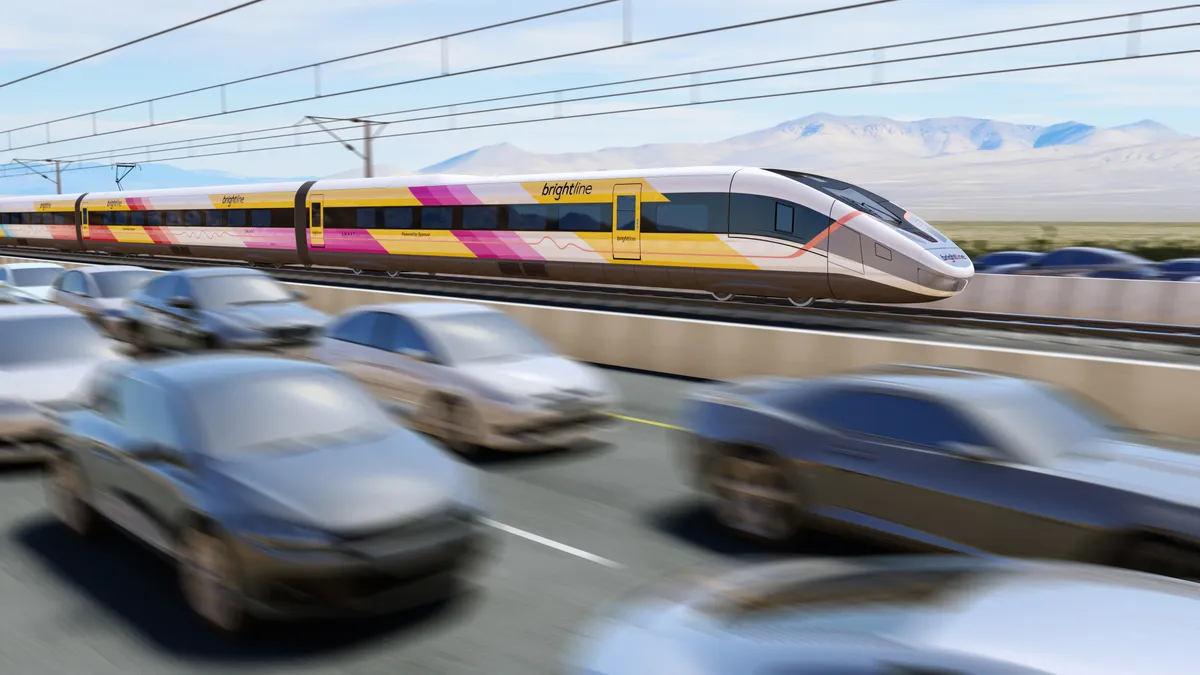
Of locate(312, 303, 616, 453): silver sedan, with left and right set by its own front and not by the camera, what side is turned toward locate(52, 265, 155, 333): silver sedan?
back

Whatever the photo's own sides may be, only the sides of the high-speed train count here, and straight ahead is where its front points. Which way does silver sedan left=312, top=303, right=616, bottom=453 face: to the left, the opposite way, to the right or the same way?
the same way

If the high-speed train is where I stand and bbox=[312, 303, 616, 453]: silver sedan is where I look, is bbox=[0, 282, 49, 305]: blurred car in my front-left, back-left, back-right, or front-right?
front-right

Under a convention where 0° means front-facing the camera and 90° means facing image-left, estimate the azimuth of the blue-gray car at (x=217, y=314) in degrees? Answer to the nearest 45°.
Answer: approximately 315°

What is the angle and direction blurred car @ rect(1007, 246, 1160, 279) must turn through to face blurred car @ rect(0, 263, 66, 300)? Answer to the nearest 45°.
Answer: approximately 45° to its left

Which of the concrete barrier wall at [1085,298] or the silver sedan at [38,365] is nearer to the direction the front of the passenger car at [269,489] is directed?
the concrete barrier wall

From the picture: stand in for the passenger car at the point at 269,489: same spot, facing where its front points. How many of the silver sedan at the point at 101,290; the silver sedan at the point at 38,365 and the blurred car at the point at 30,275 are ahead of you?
0

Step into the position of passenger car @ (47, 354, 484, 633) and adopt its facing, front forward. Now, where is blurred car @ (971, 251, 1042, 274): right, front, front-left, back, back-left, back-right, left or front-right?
left

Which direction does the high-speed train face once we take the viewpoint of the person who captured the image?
facing the viewer and to the right of the viewer

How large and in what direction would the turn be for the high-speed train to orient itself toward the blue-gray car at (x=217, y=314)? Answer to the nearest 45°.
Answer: approximately 90° to its right

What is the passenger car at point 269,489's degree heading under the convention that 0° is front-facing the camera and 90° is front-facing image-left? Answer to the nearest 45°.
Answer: approximately 315°

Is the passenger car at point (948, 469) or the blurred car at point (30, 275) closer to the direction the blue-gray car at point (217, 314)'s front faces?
the passenger car
